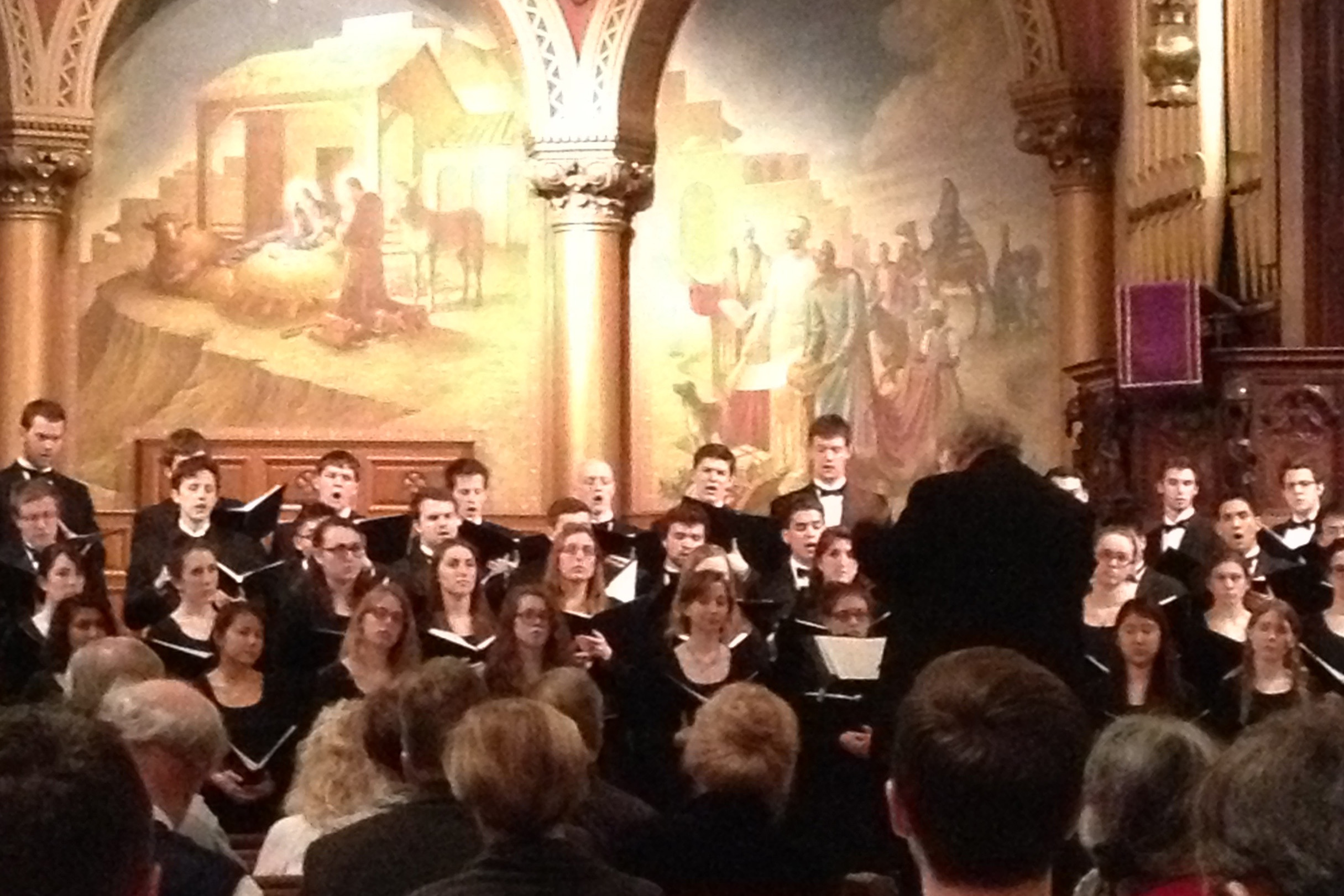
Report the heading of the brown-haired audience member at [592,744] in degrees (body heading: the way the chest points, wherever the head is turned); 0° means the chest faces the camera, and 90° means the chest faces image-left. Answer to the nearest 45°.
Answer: approximately 180°

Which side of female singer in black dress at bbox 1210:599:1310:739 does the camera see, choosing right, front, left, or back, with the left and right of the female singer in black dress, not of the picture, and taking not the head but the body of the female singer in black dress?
front

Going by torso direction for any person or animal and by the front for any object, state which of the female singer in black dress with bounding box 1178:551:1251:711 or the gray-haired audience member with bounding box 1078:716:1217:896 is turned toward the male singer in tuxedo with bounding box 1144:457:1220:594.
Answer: the gray-haired audience member

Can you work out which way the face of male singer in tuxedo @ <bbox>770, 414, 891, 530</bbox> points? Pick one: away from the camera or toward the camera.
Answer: toward the camera

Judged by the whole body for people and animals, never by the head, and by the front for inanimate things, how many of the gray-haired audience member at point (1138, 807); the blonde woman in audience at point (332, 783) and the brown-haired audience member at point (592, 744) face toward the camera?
0

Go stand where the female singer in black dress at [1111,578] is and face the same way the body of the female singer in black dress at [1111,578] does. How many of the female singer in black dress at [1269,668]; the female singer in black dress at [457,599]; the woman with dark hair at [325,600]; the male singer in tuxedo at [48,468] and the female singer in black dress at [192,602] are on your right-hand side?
4

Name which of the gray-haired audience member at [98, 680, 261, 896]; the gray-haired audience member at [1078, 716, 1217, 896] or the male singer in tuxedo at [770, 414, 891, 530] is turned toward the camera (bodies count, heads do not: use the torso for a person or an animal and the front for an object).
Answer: the male singer in tuxedo

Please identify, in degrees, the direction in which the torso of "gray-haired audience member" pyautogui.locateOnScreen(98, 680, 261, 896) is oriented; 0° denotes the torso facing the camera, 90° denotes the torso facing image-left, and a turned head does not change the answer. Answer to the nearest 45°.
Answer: approximately 225°

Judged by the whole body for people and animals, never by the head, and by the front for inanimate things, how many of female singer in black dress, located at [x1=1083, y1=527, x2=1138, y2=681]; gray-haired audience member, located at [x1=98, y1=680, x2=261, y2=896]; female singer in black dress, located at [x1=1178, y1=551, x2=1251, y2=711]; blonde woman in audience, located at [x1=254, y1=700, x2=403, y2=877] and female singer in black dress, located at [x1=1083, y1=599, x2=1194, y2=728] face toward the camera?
3

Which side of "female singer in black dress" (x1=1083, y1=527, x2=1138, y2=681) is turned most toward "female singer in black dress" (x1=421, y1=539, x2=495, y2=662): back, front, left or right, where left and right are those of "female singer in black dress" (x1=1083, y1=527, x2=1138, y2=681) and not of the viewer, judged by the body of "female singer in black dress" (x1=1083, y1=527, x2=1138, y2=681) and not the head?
right

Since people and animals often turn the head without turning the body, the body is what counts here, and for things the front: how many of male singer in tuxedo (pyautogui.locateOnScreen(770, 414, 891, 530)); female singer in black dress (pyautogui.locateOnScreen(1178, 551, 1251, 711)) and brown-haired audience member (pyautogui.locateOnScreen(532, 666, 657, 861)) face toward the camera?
2

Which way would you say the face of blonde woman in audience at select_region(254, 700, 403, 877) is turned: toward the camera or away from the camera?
away from the camera

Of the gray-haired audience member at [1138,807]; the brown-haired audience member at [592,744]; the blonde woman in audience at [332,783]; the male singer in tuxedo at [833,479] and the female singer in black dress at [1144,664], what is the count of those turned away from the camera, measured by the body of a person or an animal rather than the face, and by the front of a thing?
3

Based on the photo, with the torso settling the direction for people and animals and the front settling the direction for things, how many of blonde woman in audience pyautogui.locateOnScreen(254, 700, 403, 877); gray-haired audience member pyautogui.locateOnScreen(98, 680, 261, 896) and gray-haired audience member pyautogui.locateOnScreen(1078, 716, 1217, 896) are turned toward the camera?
0

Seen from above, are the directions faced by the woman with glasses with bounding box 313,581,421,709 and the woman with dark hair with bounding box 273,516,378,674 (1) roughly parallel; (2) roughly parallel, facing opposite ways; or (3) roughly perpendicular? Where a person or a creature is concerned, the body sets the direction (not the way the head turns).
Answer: roughly parallel

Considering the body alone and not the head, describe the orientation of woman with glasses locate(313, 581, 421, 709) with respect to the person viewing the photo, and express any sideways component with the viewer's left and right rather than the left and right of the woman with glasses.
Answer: facing the viewer and to the right of the viewer
